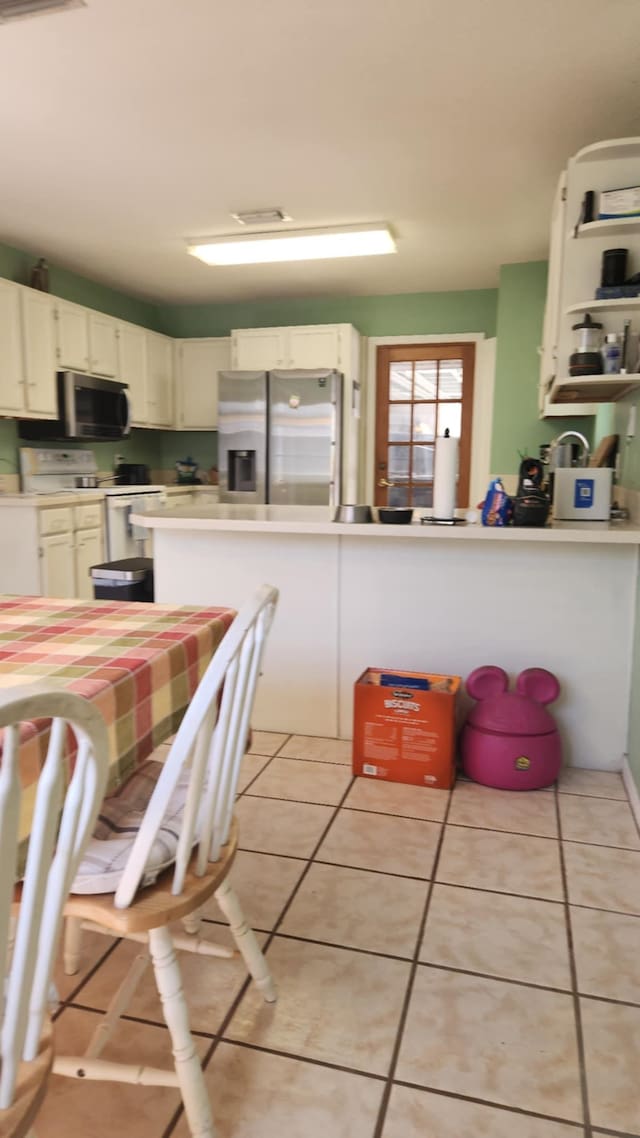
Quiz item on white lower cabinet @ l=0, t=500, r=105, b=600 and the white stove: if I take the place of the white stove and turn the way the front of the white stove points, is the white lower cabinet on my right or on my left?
on my right

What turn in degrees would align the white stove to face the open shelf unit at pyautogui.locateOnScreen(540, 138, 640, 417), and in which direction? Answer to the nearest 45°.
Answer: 0° — it already faces it

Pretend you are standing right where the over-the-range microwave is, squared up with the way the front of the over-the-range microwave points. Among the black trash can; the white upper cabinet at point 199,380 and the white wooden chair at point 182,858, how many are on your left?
1

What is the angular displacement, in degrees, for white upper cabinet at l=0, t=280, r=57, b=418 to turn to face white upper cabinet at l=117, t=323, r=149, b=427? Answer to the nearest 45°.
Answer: approximately 90° to its left

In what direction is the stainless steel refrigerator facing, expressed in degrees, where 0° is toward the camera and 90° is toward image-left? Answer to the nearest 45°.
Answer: approximately 0°

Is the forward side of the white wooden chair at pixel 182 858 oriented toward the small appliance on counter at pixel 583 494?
no

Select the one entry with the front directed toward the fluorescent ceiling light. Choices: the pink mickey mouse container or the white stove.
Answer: the white stove

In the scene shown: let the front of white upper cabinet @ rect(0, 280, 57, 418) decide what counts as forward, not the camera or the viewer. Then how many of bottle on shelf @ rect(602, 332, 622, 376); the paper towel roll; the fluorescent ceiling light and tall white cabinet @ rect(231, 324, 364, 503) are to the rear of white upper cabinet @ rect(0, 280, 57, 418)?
0

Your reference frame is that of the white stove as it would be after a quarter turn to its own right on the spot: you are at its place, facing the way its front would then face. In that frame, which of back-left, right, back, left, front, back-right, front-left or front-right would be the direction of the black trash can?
front-left

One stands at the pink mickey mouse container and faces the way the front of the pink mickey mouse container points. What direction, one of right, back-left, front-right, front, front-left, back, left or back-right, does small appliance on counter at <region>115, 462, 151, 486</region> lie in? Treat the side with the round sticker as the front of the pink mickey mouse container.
back-right

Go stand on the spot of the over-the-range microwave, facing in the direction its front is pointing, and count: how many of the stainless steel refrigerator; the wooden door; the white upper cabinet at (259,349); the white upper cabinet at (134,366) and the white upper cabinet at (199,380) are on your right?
0

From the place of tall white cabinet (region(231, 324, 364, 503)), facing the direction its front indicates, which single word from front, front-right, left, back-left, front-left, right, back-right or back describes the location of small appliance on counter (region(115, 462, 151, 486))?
right

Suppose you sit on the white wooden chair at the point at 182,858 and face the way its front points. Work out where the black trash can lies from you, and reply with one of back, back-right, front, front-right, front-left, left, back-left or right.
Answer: front-right

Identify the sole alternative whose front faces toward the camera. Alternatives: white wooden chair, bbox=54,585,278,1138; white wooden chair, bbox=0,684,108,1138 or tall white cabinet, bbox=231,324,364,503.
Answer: the tall white cabinet

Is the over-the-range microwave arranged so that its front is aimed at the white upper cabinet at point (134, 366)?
no

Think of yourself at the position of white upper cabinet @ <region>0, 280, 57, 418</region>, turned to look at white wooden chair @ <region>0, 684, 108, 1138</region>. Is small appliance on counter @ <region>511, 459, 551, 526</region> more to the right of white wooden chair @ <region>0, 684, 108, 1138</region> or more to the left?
left

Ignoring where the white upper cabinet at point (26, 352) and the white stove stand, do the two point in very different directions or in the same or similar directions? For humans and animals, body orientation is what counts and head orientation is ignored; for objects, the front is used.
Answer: same or similar directions

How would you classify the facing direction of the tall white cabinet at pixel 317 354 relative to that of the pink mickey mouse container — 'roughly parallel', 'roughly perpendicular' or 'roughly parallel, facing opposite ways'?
roughly parallel

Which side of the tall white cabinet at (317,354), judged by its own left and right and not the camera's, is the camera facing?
front
